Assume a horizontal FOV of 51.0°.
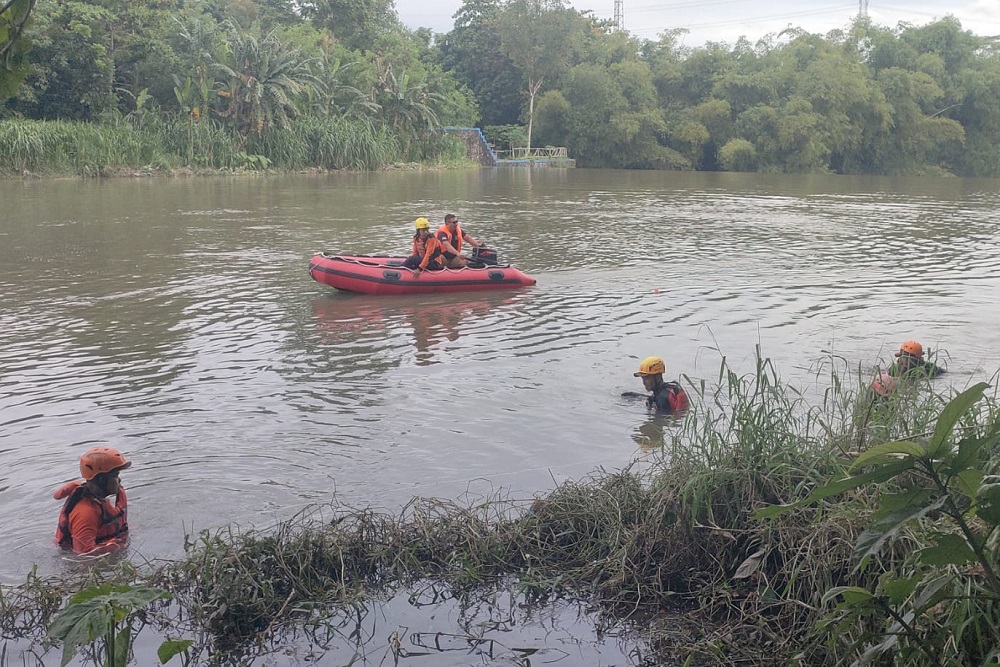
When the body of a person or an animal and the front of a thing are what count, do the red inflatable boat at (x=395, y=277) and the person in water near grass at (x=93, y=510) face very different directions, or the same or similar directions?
very different directions

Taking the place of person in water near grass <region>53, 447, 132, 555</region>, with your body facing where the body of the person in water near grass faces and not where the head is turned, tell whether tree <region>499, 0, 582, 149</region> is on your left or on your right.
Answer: on your left

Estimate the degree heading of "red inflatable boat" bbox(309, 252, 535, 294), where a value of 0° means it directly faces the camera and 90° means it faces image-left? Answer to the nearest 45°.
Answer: approximately 90°

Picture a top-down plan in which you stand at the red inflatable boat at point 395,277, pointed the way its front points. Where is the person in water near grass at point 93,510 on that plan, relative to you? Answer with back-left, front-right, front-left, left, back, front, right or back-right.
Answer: left

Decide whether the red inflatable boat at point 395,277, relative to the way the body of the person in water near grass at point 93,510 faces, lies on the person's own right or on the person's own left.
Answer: on the person's own left

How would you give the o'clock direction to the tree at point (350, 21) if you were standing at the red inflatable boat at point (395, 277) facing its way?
The tree is roughly at 3 o'clock from the red inflatable boat.

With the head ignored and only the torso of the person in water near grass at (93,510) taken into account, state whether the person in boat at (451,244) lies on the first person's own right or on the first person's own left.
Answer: on the first person's own left

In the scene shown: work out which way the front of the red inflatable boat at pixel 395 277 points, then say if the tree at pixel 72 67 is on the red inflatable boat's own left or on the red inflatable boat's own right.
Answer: on the red inflatable boat's own right

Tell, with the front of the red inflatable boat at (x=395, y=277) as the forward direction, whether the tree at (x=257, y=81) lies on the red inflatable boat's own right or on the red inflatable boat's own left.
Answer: on the red inflatable boat's own right
